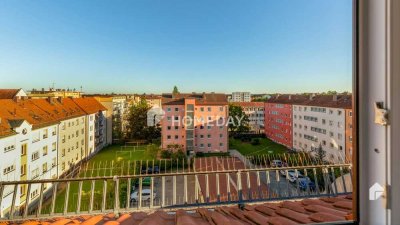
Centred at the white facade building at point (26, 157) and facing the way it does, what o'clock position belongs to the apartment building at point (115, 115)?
The apartment building is roughly at 10 o'clock from the white facade building.

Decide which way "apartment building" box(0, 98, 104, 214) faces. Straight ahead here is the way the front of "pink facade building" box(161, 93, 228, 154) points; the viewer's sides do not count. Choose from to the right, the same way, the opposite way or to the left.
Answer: to the left

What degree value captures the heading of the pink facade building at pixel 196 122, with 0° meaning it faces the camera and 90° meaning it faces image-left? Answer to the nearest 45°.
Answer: approximately 0°

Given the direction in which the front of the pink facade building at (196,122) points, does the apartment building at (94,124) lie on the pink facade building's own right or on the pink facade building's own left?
on the pink facade building's own right

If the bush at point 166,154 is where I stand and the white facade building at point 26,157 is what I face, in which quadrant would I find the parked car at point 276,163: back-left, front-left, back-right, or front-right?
back-left

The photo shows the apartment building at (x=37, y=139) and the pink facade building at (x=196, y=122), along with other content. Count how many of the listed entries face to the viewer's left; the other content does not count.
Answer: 0

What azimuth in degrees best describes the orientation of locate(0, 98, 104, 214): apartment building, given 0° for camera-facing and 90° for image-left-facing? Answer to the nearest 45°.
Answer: approximately 315°
